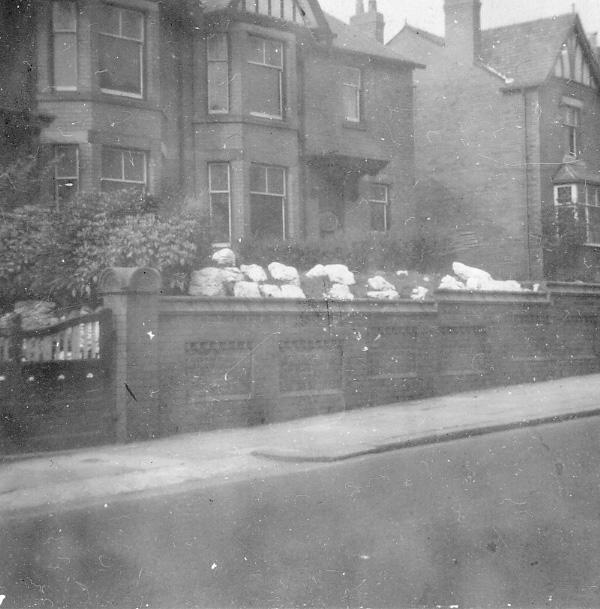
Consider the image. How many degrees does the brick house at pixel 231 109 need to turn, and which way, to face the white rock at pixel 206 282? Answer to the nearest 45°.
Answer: approximately 45° to its right

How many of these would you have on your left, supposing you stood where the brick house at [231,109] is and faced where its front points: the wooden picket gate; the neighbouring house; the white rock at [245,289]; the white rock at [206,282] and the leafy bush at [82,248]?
1

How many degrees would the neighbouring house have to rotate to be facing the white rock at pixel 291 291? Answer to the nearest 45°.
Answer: approximately 45° to its right

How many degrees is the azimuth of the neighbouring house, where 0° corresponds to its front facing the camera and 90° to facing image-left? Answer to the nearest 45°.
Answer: approximately 315°

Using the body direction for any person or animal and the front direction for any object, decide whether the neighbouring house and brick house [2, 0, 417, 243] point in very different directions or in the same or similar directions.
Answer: same or similar directions

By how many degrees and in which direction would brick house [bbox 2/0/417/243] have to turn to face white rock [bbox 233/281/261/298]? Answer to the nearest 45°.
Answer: approximately 45° to its right

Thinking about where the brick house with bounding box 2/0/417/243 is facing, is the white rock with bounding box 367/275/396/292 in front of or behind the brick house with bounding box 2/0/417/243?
in front

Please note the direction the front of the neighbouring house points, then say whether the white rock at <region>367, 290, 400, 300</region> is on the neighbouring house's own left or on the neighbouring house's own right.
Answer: on the neighbouring house's own right

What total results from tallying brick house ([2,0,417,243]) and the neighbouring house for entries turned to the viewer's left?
0

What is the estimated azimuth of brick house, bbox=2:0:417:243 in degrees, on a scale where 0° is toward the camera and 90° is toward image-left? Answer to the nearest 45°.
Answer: approximately 315°

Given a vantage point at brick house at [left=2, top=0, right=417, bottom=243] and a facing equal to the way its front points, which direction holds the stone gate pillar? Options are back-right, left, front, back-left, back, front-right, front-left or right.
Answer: front-right

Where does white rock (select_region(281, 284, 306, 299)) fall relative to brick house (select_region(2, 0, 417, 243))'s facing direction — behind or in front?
in front
